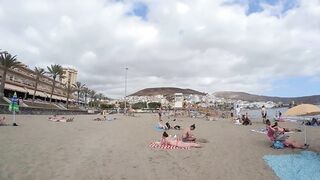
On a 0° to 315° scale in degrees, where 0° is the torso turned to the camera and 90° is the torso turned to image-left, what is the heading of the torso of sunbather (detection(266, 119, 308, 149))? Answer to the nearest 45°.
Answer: approximately 270°

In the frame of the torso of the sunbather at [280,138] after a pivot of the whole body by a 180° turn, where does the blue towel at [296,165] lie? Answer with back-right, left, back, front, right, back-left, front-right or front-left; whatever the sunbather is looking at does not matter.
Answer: left
